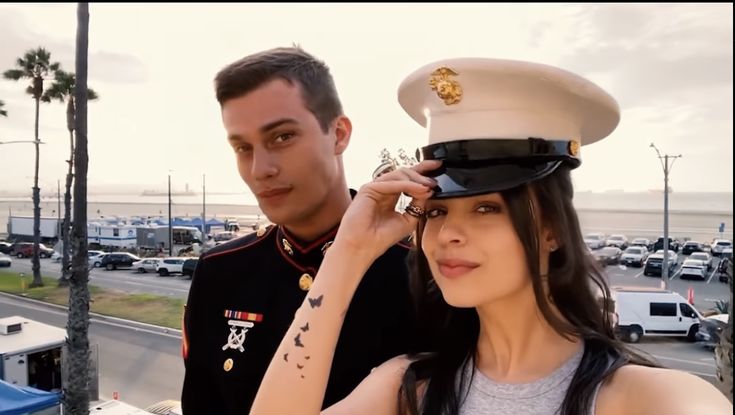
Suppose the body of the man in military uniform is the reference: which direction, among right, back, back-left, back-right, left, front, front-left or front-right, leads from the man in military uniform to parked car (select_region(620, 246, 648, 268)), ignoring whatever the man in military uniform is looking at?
back-left

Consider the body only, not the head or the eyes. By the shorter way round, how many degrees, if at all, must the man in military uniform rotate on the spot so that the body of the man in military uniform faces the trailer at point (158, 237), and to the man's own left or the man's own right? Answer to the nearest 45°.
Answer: approximately 180°

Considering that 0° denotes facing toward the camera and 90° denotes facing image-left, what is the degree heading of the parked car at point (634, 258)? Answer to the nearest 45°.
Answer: approximately 45°

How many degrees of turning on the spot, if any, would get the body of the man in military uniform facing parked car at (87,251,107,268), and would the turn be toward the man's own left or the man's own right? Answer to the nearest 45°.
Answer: approximately 180°

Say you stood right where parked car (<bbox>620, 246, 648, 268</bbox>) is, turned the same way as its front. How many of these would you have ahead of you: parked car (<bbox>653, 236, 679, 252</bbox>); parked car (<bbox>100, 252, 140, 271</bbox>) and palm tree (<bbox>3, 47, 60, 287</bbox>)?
2

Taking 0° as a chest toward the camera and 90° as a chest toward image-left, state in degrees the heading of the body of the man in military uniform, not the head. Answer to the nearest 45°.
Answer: approximately 0°

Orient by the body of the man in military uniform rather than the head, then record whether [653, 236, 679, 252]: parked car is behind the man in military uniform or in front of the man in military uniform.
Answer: behind

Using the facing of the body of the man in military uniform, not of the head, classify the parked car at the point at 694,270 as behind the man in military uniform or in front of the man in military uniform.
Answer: behind

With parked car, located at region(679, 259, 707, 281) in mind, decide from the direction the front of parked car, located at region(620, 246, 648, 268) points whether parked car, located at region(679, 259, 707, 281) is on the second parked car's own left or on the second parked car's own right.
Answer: on the second parked car's own left
